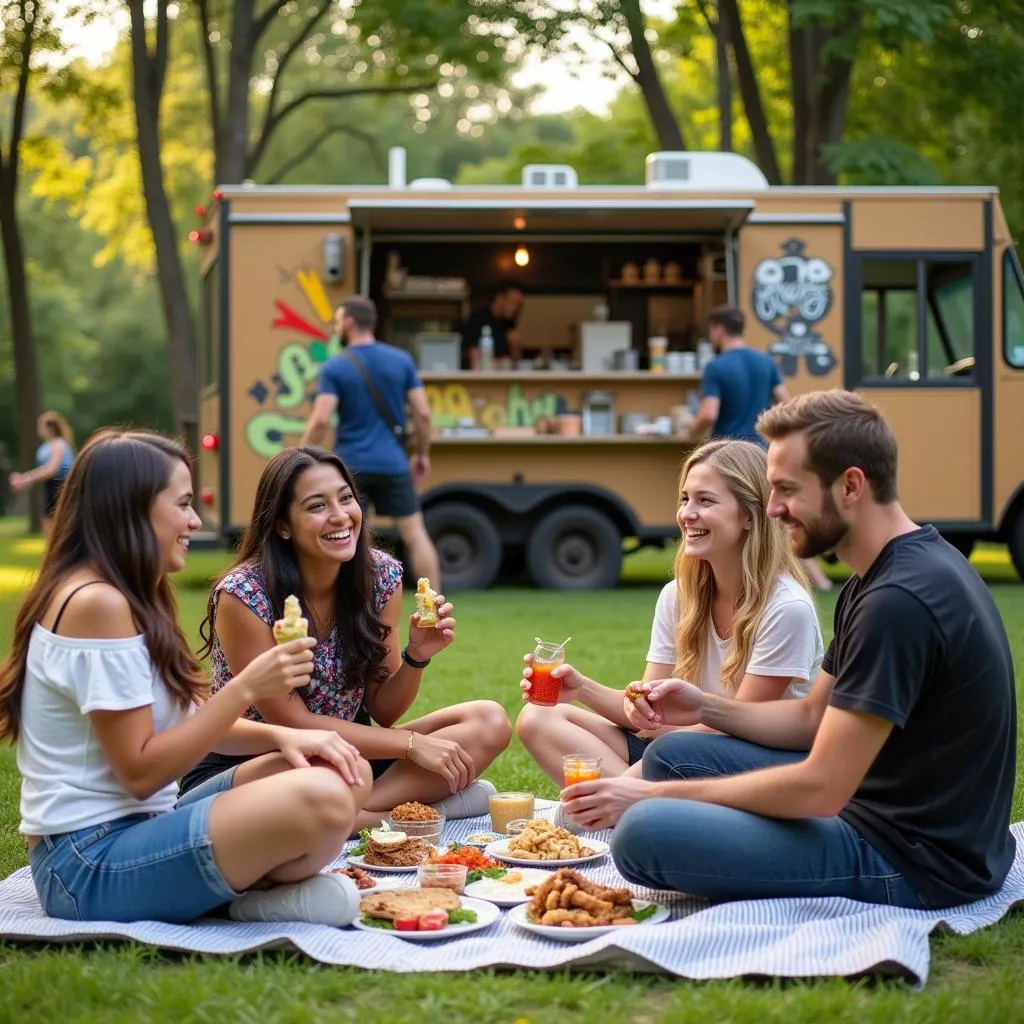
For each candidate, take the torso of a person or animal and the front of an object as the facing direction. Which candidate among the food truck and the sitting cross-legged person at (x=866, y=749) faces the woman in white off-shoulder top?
the sitting cross-legged person

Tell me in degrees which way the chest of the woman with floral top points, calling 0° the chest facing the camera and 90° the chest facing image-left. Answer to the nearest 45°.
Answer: approximately 315°

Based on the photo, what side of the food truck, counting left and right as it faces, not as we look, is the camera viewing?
right

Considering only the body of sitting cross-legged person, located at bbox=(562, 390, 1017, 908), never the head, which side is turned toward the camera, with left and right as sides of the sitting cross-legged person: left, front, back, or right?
left

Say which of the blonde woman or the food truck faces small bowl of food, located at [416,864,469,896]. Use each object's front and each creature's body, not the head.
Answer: the blonde woman

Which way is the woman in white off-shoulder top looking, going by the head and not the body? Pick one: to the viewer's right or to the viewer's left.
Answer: to the viewer's right

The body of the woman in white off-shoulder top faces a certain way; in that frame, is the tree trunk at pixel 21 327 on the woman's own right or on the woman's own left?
on the woman's own left

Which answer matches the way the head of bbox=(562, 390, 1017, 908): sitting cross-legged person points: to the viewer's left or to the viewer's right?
to the viewer's left

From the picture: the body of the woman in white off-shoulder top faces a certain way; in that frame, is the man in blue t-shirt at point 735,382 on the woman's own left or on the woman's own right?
on the woman's own left

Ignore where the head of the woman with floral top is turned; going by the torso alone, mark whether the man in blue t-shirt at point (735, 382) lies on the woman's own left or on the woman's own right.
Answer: on the woman's own left

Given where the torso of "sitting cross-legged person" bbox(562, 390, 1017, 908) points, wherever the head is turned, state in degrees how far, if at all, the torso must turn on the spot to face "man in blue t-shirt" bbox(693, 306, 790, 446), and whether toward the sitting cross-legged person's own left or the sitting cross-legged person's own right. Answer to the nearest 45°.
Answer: approximately 90° to the sitting cross-legged person's own right

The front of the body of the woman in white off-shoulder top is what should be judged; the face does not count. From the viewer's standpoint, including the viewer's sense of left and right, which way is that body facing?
facing to the right of the viewer
